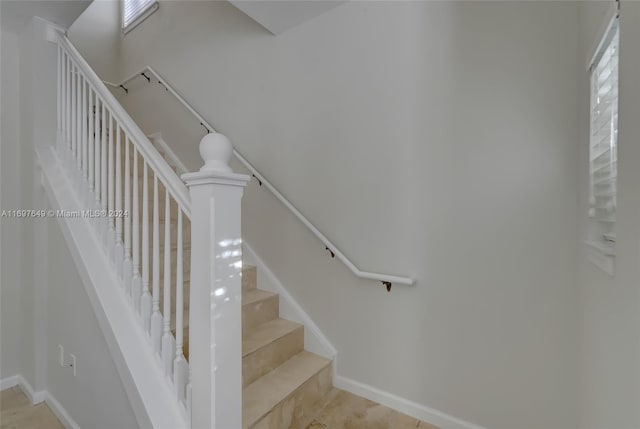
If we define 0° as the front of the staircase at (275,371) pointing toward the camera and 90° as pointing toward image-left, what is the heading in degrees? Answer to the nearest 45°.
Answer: approximately 315°

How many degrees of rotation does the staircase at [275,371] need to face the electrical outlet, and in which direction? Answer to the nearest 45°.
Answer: approximately 135° to its right

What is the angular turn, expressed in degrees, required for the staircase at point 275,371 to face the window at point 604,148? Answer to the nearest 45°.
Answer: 0° — it already faces it
